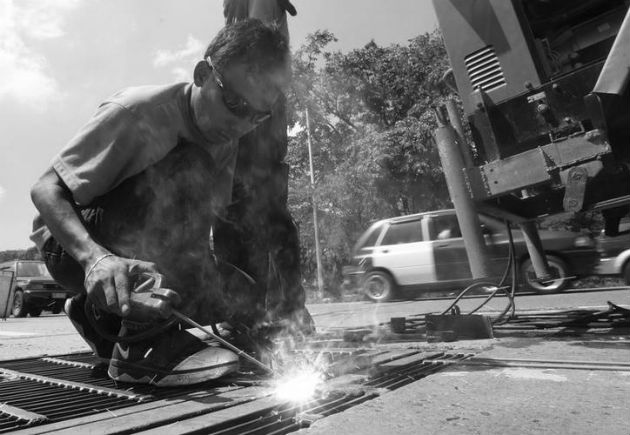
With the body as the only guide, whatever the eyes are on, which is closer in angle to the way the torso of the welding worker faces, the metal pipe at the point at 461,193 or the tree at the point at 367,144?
the metal pipe

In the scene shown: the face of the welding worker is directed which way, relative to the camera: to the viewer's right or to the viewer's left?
to the viewer's right

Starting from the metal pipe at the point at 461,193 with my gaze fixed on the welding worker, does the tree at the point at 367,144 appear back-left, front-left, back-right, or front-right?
back-right
